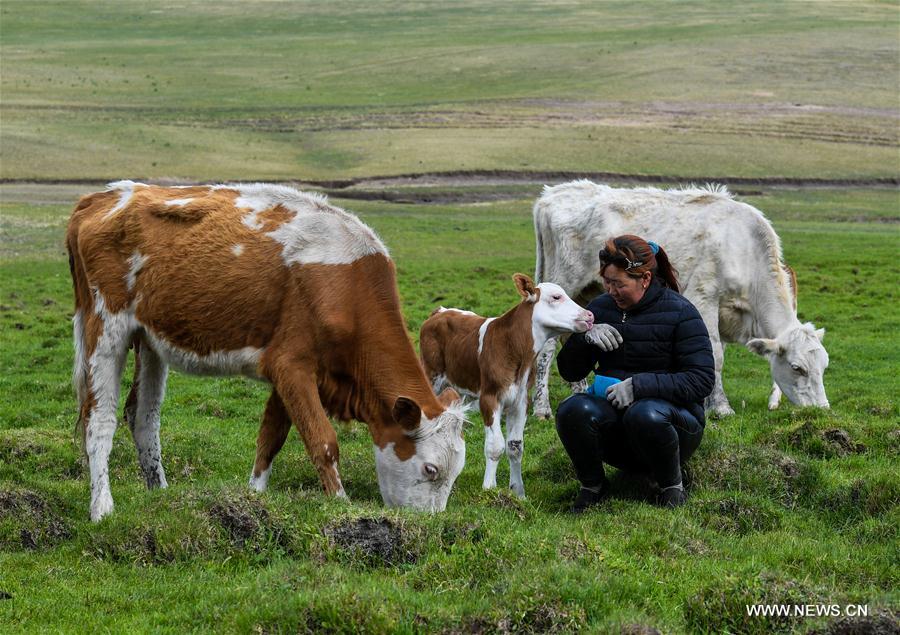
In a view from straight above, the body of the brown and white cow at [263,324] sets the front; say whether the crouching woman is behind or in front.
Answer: in front

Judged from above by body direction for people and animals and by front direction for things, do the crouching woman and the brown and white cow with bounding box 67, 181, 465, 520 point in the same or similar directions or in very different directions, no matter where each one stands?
very different directions

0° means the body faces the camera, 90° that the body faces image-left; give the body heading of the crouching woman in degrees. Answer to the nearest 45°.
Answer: approximately 45°

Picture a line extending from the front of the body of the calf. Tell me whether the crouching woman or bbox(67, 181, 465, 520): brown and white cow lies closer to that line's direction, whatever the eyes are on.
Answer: the crouching woman

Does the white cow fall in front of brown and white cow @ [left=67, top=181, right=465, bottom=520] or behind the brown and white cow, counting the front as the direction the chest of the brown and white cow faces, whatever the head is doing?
in front

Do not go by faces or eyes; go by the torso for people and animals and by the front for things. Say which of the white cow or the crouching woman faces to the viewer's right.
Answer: the white cow

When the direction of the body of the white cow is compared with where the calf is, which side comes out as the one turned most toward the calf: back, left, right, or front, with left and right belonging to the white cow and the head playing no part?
right

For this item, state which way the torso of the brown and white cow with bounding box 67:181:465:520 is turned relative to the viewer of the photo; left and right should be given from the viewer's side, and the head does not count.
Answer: facing to the right of the viewer

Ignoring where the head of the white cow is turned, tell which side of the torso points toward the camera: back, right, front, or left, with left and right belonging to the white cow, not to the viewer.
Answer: right

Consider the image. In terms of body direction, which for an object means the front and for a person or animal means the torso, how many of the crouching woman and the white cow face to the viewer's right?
1

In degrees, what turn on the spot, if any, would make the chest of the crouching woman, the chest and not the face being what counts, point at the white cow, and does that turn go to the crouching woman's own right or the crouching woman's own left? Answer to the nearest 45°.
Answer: approximately 135° to the crouching woman's own right

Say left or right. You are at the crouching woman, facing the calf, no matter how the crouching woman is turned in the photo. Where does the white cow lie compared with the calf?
right
